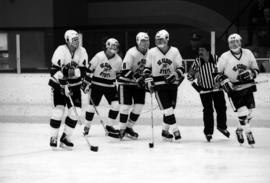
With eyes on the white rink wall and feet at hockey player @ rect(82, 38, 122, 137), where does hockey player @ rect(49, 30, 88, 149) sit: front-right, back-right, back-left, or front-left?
back-left

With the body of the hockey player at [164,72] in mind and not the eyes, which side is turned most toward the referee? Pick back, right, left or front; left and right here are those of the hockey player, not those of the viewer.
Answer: left

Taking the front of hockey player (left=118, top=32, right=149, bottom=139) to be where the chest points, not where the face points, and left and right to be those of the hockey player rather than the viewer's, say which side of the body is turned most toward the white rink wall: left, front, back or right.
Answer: back

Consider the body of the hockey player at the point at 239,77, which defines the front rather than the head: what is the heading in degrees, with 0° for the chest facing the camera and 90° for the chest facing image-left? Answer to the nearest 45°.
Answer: approximately 0°

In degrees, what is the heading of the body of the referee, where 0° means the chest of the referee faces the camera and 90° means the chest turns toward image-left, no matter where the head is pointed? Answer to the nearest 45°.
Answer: approximately 0°

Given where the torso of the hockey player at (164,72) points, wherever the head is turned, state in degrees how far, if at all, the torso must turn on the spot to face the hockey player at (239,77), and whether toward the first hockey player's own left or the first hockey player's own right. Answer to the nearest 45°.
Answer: approximately 45° to the first hockey player's own left
